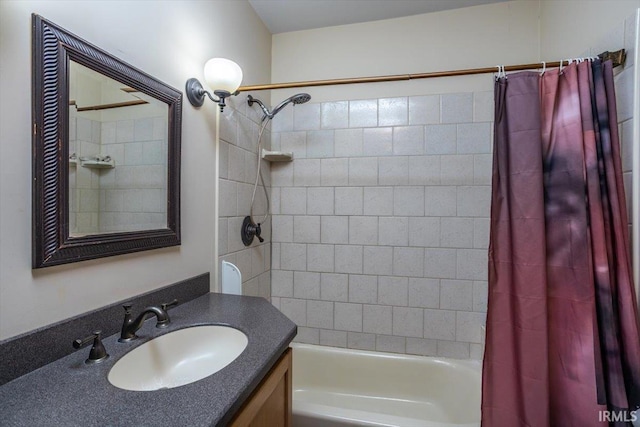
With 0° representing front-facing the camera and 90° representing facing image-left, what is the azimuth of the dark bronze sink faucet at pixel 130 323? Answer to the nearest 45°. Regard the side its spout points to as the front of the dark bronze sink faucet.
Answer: approximately 315°

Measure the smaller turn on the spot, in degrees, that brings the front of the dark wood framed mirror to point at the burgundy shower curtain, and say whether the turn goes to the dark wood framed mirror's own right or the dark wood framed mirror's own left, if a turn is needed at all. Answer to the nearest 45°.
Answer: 0° — it already faces it

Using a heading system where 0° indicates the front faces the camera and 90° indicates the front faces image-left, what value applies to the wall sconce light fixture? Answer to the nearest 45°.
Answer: approximately 315°

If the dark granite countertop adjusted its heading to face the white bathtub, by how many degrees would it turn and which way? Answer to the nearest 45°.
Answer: approximately 90° to its left

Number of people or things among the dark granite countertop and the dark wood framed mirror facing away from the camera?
0
